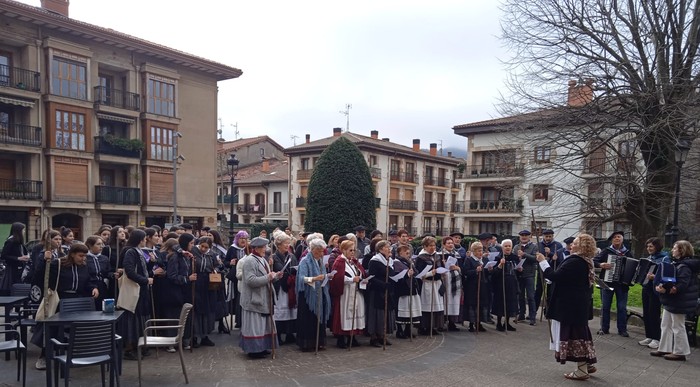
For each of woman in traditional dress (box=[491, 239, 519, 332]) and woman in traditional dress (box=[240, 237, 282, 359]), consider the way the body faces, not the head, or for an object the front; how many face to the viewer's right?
1

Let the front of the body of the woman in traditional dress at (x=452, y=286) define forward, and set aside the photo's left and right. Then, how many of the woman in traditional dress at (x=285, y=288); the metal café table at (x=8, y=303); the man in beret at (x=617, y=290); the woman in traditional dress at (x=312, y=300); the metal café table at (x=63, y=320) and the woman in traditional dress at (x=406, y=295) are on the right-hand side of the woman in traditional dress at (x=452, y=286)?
5

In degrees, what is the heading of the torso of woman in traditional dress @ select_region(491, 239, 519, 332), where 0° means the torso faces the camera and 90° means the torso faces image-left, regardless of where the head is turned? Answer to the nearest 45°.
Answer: approximately 0°

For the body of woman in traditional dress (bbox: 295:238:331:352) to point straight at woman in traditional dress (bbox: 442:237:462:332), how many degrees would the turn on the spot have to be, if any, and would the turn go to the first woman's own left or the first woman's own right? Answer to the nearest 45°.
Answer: approximately 90° to the first woman's own left

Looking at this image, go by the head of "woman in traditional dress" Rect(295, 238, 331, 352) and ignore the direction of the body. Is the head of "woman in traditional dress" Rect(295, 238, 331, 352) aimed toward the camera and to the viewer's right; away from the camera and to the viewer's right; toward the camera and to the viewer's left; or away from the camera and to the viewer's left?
toward the camera and to the viewer's right

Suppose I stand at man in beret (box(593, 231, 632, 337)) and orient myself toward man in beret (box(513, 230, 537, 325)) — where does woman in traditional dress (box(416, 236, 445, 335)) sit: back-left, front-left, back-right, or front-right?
front-left

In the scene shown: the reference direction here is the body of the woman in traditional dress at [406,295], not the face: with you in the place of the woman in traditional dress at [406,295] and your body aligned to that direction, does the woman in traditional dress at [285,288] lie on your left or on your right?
on your right

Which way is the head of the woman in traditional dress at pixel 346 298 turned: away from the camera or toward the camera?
toward the camera

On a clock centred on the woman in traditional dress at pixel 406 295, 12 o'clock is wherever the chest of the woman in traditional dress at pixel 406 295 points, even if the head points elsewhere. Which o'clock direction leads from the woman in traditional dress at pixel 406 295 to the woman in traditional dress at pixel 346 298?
the woman in traditional dress at pixel 346 298 is roughly at 3 o'clock from the woman in traditional dress at pixel 406 295.

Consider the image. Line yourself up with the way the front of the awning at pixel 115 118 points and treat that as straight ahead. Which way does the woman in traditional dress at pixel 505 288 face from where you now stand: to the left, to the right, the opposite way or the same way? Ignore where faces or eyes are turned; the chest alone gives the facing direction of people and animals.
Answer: to the right

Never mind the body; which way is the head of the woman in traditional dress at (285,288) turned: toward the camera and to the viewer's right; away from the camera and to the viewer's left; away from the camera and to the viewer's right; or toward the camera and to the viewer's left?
toward the camera and to the viewer's right

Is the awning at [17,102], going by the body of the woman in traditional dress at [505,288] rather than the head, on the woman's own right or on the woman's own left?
on the woman's own right

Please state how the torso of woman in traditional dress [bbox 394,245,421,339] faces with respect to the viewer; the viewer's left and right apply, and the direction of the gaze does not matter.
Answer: facing the viewer and to the right of the viewer

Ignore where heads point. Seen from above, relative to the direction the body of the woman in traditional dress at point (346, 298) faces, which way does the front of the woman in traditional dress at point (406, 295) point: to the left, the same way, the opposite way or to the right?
the same way

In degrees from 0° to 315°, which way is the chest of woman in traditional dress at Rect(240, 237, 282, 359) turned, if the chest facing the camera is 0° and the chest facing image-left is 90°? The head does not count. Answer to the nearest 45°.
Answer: approximately 270°
